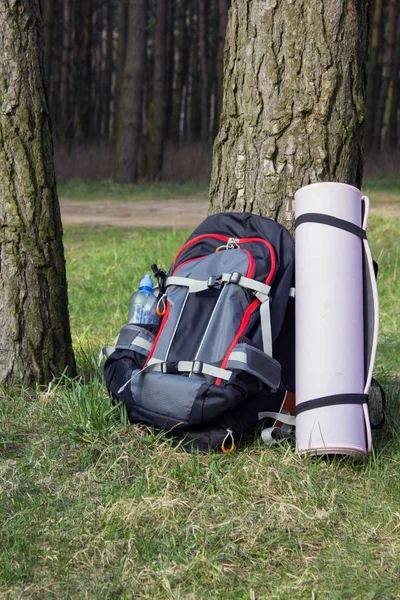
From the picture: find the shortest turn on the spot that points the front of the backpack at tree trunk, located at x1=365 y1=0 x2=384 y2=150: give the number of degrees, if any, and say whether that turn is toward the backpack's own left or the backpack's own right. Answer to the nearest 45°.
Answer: approximately 135° to the backpack's own right

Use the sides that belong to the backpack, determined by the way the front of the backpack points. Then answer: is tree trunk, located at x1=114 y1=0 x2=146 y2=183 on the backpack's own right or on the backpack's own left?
on the backpack's own right

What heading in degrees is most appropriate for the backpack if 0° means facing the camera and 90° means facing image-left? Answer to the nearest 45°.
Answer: approximately 45°

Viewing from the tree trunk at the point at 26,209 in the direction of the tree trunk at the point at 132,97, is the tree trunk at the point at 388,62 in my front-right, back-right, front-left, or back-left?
front-right

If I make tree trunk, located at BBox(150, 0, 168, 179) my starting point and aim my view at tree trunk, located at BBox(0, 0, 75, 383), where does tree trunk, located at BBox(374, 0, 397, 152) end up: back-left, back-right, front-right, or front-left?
back-left

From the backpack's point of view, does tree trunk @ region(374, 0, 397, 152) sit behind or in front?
behind

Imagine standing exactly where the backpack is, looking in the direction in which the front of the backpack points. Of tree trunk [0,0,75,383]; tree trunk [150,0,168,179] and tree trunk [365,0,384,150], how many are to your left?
0

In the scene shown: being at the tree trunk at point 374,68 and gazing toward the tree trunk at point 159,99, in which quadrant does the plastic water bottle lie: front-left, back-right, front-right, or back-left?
front-left

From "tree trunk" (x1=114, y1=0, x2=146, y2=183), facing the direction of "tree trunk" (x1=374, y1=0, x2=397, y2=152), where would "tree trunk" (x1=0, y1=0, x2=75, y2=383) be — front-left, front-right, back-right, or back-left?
back-right

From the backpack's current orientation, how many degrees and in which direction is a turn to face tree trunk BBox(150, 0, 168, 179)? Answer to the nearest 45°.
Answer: approximately 135° to its right

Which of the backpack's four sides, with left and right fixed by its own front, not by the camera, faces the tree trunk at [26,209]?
right
